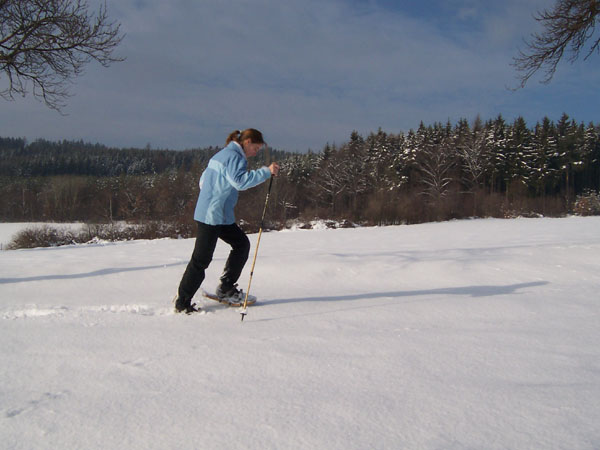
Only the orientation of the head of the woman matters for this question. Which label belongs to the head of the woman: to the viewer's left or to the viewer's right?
to the viewer's right

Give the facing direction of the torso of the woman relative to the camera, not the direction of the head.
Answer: to the viewer's right
